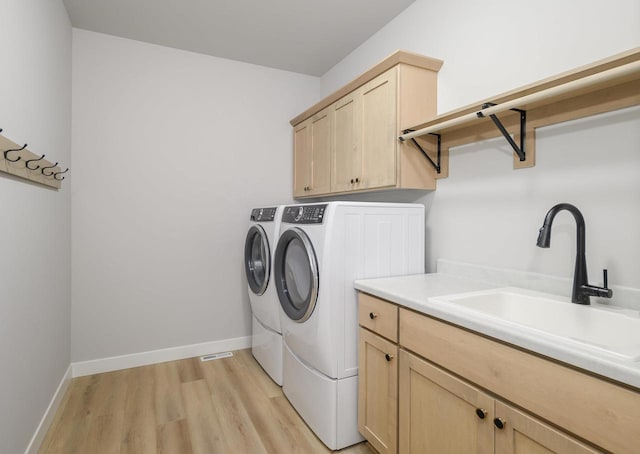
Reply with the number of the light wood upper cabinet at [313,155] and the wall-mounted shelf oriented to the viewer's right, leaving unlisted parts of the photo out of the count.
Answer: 0

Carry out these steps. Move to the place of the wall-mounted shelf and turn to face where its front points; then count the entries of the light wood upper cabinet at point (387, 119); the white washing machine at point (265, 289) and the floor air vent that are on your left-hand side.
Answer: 0

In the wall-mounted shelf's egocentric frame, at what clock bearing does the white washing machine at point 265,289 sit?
The white washing machine is roughly at 2 o'clock from the wall-mounted shelf.

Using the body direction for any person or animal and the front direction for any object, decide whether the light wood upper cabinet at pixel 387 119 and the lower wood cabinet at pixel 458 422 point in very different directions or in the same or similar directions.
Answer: same or similar directions

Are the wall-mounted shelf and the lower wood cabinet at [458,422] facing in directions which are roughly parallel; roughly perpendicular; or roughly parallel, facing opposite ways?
roughly parallel

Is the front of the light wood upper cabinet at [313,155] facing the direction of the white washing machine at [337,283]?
no

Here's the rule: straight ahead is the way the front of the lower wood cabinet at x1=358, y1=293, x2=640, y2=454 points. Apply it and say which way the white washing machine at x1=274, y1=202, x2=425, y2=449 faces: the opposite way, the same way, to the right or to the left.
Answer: the same way

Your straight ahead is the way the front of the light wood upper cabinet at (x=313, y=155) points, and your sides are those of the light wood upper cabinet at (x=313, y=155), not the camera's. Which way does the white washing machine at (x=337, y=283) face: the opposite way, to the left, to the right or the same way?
the same way

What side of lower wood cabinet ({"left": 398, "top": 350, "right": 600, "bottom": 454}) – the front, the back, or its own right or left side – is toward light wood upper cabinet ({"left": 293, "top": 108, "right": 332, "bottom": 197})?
right

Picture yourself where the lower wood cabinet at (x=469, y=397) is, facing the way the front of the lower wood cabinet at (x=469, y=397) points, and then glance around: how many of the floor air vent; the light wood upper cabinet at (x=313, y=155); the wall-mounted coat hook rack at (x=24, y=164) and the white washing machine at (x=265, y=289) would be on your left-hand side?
0

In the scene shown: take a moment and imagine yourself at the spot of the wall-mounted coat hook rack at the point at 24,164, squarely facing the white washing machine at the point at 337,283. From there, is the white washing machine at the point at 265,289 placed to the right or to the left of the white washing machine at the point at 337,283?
left

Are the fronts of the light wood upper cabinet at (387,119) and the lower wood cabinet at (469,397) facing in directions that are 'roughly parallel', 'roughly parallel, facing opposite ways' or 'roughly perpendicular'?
roughly parallel

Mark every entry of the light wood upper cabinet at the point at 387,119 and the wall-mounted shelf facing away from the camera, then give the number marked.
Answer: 0

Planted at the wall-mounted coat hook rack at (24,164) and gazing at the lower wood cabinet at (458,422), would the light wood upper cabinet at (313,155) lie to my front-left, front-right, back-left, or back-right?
front-left

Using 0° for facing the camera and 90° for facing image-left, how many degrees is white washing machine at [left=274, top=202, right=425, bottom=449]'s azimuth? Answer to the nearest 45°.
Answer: approximately 45°
